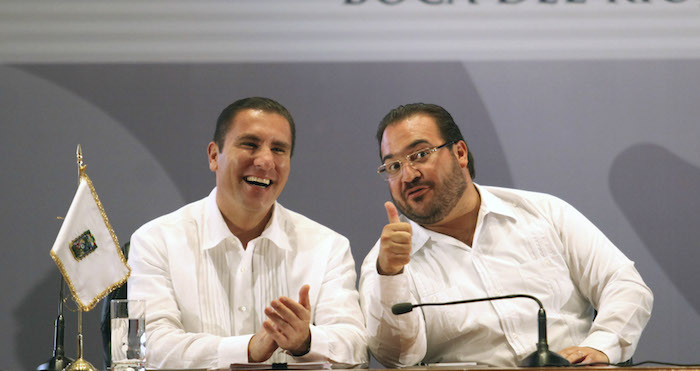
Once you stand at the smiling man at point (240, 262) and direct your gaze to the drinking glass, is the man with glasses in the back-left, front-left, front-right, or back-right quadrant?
back-left

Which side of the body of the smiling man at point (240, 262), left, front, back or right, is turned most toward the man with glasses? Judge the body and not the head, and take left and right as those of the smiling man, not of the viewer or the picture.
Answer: left

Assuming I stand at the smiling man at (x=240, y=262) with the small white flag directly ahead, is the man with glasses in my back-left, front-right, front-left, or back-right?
back-left

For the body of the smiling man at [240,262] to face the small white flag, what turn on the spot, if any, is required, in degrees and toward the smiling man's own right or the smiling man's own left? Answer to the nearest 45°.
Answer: approximately 45° to the smiling man's own right

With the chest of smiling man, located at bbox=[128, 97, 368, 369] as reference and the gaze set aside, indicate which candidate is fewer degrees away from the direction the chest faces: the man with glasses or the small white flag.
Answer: the small white flag

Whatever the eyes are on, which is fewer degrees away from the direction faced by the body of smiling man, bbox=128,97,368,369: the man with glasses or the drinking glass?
the drinking glass

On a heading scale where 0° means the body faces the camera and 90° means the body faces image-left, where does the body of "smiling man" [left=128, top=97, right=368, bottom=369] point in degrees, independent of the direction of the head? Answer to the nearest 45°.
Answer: approximately 0°
